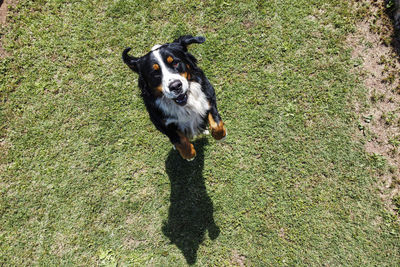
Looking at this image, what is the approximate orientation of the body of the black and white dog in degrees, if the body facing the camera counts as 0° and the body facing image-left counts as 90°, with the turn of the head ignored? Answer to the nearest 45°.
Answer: approximately 0°
